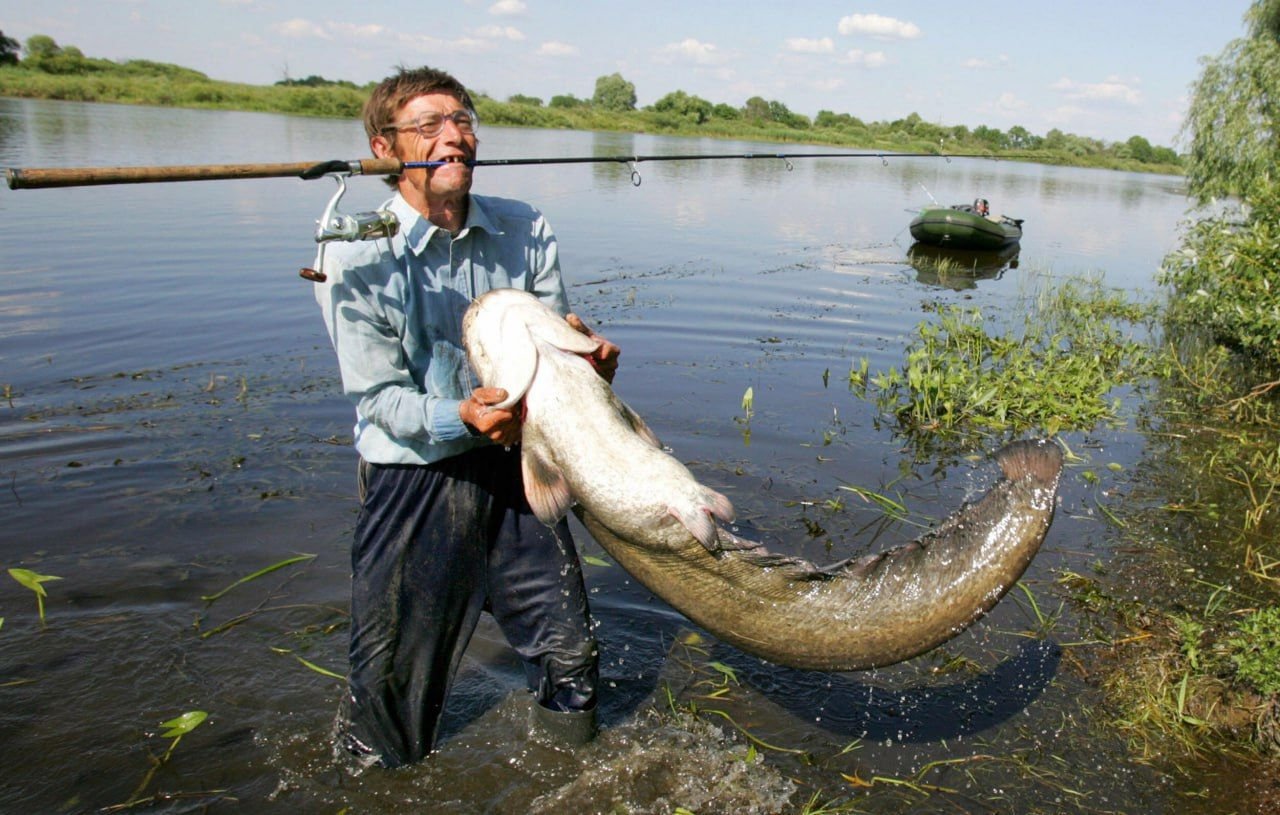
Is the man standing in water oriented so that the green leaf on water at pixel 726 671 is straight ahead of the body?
no

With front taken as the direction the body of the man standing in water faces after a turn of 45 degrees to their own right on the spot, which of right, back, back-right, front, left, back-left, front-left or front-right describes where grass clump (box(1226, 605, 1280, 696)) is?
left

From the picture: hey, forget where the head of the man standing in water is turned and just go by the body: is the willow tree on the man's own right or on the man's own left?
on the man's own left

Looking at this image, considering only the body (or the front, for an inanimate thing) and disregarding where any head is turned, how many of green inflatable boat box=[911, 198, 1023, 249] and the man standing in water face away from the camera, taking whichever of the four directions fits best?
0

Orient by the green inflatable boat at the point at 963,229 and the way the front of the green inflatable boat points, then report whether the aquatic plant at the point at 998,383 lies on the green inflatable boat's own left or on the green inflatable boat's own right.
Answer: on the green inflatable boat's own left

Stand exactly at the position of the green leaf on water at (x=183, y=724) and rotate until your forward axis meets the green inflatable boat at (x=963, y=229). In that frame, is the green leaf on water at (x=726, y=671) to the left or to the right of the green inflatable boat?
right

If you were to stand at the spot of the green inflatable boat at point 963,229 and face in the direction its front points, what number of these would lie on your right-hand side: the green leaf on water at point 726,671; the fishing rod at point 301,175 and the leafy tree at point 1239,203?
0

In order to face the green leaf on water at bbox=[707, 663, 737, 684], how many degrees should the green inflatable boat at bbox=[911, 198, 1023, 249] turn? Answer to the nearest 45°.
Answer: approximately 45° to its left

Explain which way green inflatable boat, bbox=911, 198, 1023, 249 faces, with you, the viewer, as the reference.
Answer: facing the viewer and to the left of the viewer

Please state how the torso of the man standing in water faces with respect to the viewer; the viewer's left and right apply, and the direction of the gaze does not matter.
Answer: facing the viewer and to the right of the viewer

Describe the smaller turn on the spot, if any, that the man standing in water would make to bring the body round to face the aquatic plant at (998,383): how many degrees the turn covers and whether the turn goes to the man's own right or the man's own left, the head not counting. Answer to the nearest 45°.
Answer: approximately 90° to the man's own left

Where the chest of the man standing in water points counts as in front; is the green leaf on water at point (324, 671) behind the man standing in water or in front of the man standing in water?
behind
